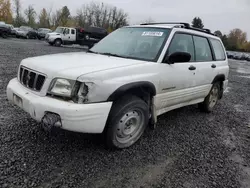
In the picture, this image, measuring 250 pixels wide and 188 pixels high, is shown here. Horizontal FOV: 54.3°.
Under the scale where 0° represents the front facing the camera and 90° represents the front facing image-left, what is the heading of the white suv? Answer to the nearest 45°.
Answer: approximately 45°

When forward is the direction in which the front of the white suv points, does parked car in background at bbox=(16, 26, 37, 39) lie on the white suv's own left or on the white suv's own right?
on the white suv's own right
